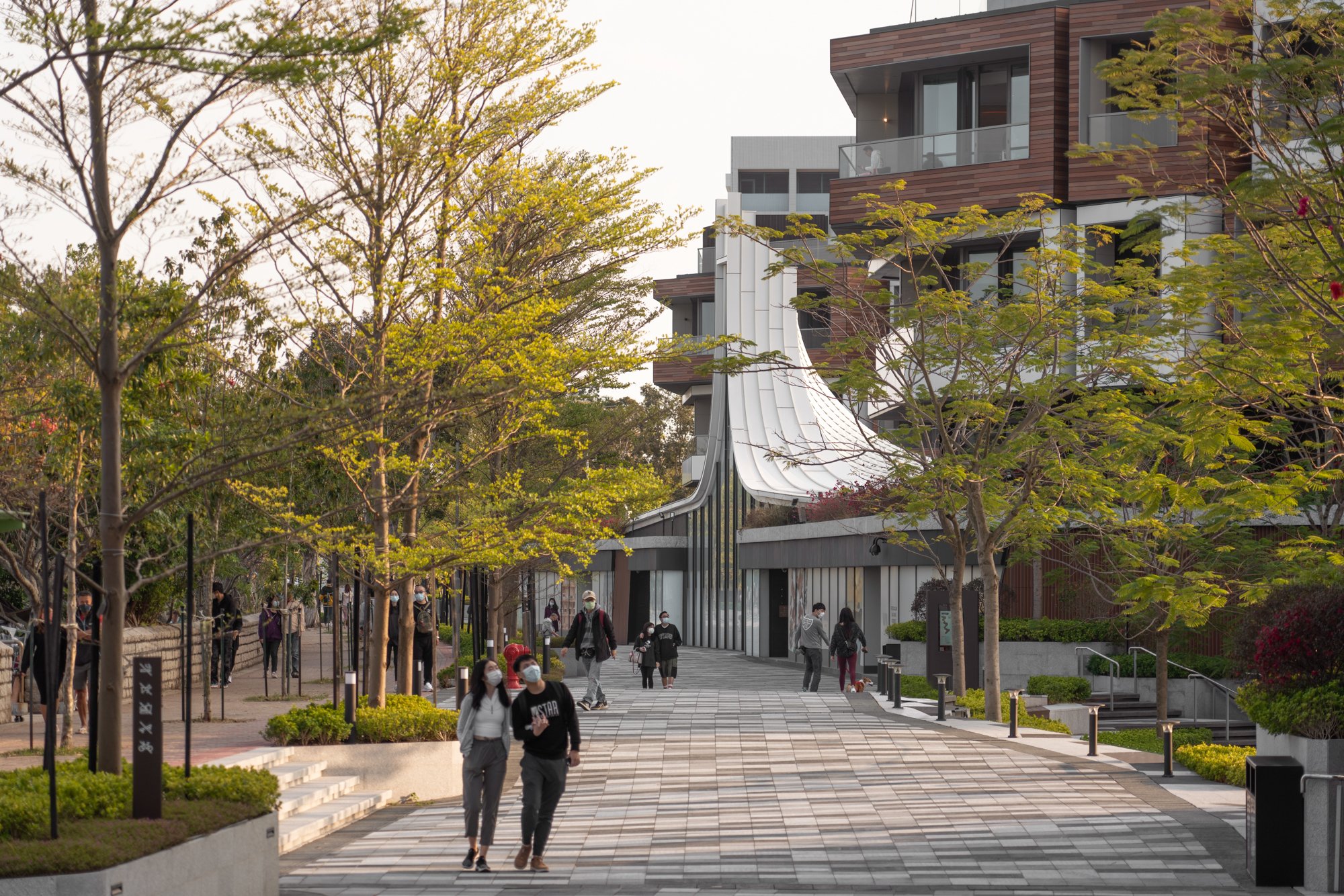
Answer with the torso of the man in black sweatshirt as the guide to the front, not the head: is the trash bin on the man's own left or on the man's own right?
on the man's own left

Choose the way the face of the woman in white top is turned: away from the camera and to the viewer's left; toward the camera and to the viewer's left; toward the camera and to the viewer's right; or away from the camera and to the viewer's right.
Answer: toward the camera and to the viewer's right

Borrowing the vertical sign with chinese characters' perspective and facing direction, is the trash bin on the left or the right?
on its left

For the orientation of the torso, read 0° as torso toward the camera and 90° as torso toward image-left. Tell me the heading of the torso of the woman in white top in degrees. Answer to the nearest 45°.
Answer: approximately 0°

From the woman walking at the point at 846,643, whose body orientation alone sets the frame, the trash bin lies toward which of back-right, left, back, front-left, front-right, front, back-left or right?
back

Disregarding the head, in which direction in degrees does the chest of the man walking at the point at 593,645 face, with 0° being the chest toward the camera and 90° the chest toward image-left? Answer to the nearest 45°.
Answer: approximately 0°

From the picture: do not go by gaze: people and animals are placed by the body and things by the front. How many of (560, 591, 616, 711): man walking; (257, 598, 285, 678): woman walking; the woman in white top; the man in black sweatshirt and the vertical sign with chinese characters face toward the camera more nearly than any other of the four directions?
5

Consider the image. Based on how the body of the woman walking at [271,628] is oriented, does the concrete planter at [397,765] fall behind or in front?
in front

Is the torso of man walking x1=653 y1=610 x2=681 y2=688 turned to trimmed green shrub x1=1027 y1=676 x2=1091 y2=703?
no

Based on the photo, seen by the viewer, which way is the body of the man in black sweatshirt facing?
toward the camera

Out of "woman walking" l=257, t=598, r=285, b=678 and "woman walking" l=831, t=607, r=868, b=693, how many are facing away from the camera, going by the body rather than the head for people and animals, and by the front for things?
1

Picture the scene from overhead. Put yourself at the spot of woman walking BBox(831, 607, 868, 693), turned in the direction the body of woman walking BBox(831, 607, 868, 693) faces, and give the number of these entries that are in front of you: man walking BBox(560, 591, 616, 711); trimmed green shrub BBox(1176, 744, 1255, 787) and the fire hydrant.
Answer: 0

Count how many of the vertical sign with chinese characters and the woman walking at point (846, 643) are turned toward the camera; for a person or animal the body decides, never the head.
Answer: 1

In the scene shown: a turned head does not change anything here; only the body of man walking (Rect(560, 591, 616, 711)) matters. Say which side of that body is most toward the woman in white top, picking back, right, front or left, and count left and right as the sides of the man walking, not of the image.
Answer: front

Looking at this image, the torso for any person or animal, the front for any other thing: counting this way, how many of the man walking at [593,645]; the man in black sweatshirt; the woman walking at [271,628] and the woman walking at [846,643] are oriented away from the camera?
1

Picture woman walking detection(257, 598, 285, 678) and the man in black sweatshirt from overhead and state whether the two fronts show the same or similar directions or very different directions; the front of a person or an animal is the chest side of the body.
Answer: same or similar directions

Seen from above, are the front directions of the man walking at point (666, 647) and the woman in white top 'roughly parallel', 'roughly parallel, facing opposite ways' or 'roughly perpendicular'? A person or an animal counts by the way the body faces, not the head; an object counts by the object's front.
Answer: roughly parallel

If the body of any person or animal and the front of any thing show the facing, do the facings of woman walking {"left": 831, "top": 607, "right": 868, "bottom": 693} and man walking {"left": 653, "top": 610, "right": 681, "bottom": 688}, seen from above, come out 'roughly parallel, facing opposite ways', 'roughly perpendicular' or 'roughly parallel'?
roughly parallel, facing opposite ways

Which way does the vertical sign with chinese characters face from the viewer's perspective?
toward the camera
